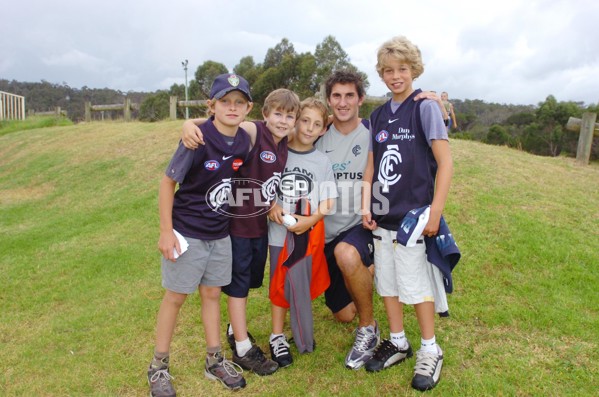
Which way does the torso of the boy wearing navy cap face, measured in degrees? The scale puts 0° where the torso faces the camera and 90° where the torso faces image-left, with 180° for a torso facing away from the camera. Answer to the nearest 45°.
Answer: approximately 315°

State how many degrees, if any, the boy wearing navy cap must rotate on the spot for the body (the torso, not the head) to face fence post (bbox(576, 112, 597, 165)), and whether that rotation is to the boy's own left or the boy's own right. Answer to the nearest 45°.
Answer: approximately 90° to the boy's own left

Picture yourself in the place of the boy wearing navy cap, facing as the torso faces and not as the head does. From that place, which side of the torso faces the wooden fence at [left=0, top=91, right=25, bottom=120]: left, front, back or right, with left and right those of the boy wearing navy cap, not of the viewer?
back
